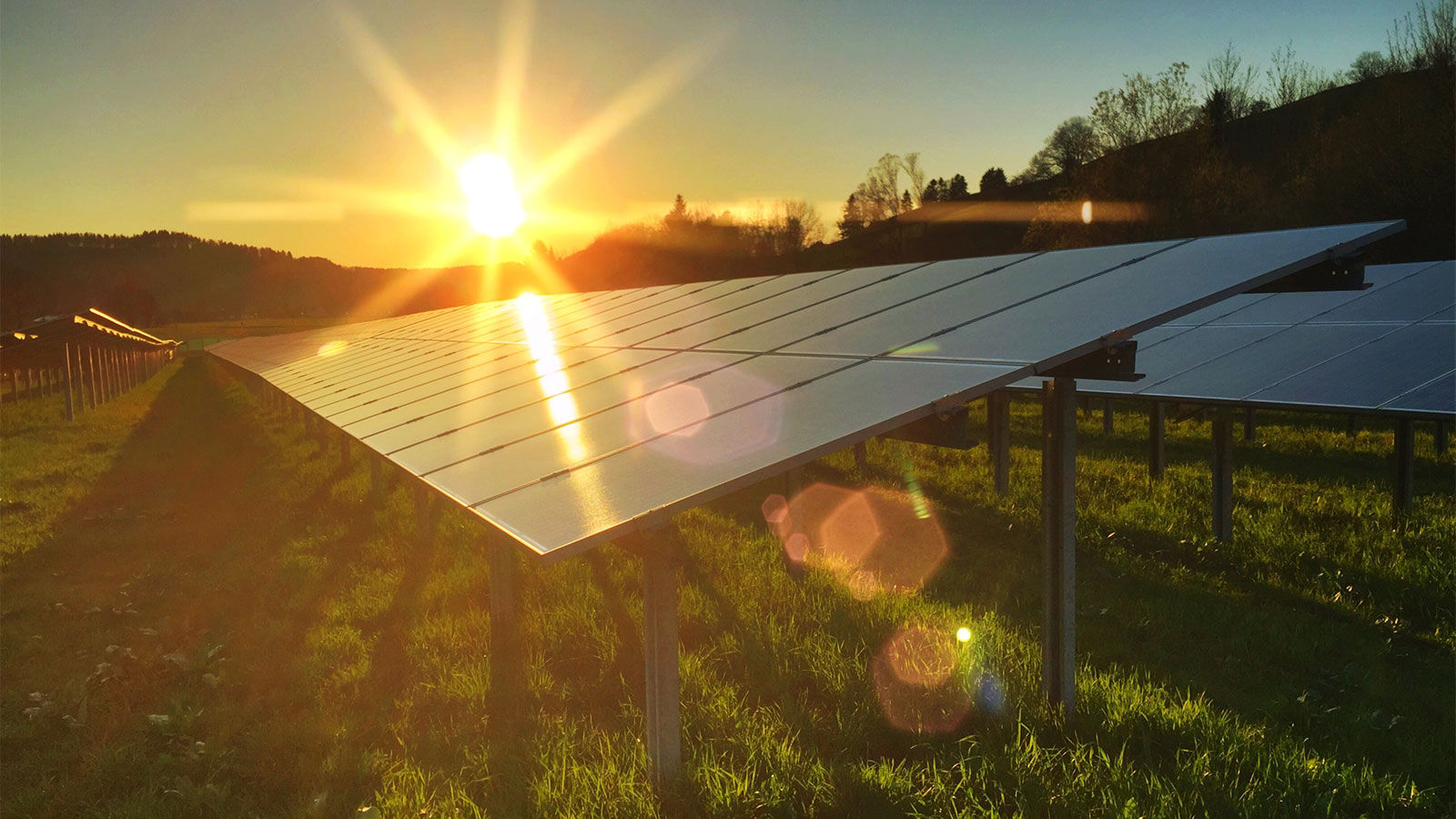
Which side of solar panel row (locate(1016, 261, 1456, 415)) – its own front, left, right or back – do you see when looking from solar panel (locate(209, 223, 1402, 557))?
front

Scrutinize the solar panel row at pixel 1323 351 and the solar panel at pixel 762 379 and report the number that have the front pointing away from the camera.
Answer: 0

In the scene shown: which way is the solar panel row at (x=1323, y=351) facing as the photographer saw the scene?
facing the viewer and to the left of the viewer

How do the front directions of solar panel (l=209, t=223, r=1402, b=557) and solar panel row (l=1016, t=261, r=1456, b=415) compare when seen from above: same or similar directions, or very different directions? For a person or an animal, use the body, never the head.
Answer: same or similar directions

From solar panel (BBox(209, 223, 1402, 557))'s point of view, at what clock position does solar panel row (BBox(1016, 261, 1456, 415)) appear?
The solar panel row is roughly at 6 o'clock from the solar panel.

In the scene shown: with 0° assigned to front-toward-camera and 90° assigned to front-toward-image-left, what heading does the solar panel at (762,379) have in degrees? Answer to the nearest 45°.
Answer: approximately 45°
